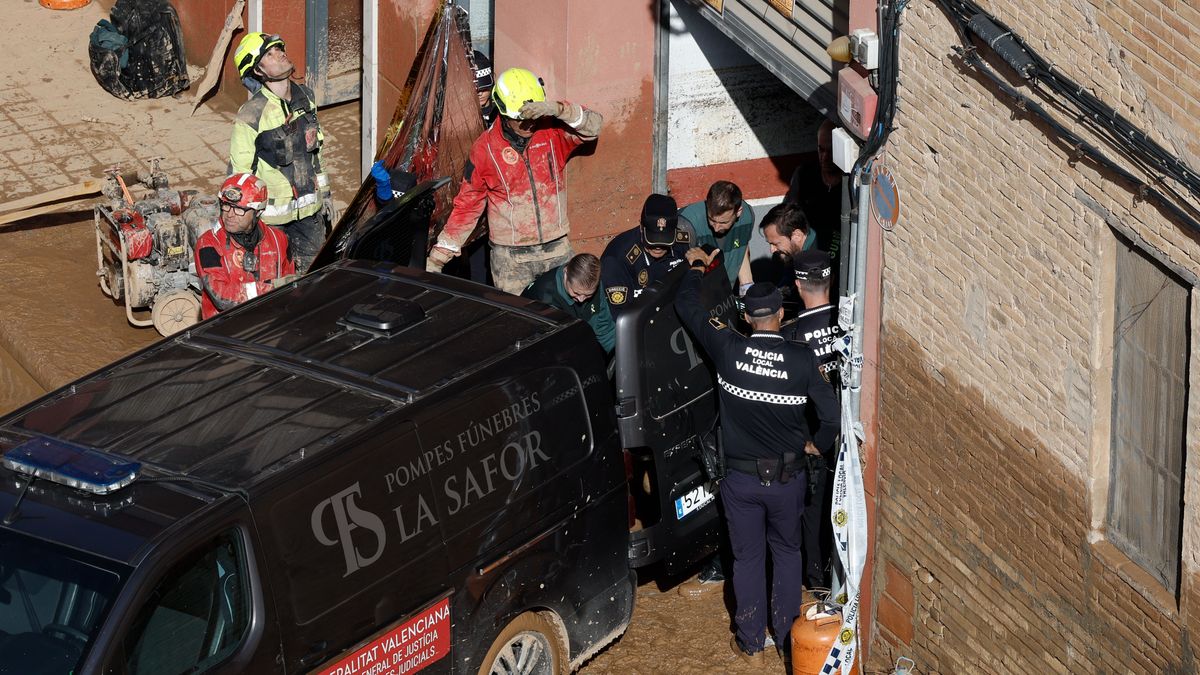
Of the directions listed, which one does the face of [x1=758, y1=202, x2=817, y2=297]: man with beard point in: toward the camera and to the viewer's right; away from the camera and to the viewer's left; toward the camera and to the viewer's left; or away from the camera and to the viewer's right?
toward the camera and to the viewer's left

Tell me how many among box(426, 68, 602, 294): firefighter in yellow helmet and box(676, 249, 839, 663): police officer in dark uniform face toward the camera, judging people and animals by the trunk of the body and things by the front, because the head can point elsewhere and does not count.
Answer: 1

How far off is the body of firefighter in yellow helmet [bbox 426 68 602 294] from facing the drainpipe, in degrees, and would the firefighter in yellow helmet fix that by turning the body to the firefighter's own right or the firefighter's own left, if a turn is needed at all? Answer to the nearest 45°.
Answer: approximately 45° to the firefighter's own left

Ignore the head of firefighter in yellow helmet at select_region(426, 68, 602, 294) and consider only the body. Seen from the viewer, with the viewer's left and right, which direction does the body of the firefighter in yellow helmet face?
facing the viewer

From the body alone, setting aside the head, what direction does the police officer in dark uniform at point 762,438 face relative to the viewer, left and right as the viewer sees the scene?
facing away from the viewer

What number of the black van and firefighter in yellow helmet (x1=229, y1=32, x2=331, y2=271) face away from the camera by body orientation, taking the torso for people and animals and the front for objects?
0

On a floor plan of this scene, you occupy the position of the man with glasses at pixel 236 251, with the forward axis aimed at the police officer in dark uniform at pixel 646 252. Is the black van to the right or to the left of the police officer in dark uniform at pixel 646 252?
right

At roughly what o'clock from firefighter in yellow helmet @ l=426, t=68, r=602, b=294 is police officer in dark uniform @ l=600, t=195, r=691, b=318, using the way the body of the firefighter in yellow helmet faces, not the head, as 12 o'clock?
The police officer in dark uniform is roughly at 11 o'clock from the firefighter in yellow helmet.

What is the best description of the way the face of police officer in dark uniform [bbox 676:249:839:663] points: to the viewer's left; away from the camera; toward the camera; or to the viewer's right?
away from the camera

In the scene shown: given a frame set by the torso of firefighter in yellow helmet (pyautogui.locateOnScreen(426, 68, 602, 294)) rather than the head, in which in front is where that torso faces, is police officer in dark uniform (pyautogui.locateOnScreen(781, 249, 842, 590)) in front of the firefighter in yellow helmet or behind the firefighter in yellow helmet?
in front

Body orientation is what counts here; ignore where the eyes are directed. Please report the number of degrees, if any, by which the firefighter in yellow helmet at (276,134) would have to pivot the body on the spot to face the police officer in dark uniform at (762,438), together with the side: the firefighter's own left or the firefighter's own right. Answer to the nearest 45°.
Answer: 0° — they already face them

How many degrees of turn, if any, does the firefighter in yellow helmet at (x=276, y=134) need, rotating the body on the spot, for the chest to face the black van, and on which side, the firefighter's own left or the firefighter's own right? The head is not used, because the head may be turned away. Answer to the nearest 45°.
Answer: approximately 45° to the firefighter's own right

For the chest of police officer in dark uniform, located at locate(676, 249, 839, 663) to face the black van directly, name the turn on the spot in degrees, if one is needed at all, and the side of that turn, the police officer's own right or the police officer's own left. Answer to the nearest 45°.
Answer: approximately 135° to the police officer's own left

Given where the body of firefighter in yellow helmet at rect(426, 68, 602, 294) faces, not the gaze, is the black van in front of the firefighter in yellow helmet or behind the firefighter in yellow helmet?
in front

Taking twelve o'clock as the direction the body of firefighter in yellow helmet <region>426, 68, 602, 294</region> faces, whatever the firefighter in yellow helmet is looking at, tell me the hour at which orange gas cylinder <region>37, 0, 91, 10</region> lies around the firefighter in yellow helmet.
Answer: The orange gas cylinder is roughly at 5 o'clock from the firefighter in yellow helmet.

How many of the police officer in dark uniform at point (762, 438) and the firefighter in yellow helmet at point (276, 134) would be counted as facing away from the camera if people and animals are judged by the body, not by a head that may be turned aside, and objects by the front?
1
